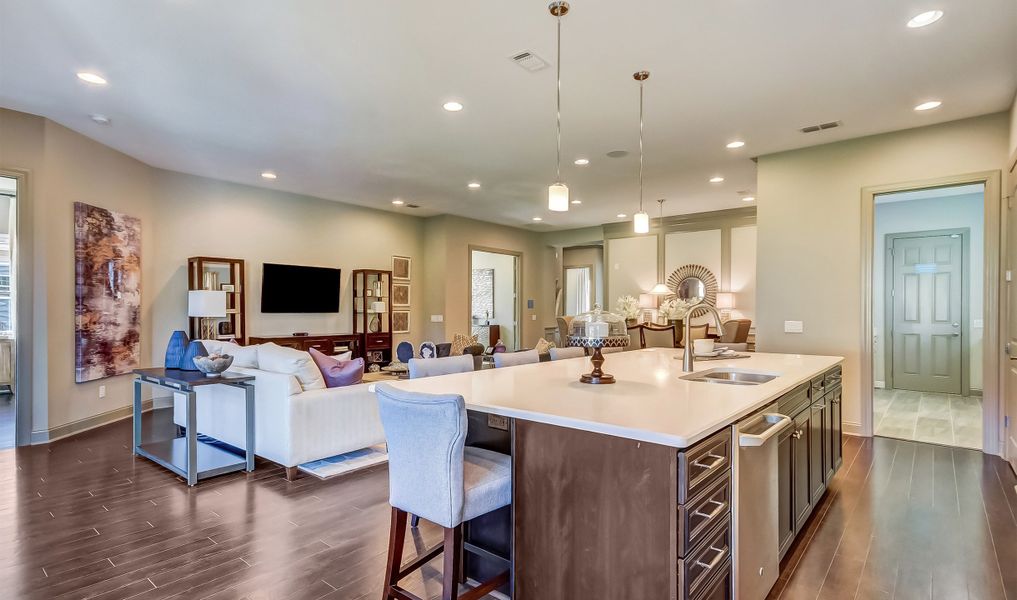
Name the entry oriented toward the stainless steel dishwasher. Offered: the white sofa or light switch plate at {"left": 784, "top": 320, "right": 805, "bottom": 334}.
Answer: the light switch plate

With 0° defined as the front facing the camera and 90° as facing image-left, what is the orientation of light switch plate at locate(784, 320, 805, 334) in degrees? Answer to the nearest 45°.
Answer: approximately 0°

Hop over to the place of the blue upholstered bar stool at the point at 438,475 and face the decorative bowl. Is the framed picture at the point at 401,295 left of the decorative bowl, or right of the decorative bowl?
right

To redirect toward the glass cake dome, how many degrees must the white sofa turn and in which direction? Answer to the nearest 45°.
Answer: approximately 90° to its right

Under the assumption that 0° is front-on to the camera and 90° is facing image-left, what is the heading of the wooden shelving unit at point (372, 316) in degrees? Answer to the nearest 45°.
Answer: approximately 315°

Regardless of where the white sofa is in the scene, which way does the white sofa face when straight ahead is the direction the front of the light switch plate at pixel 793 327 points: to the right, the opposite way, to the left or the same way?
the opposite way

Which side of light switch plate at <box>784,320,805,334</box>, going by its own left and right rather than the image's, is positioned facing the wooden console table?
right
